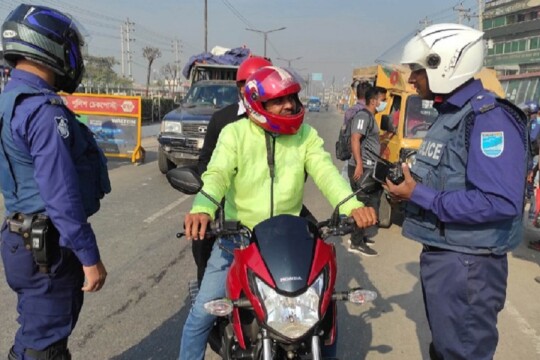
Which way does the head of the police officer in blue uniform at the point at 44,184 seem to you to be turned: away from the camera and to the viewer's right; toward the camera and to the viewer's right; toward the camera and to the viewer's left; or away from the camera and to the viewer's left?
away from the camera and to the viewer's right

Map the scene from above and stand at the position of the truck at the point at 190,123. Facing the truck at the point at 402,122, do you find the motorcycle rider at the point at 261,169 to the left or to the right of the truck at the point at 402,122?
right

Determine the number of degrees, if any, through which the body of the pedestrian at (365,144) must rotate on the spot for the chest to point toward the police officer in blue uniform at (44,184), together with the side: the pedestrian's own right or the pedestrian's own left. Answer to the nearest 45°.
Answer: approximately 90° to the pedestrian's own right

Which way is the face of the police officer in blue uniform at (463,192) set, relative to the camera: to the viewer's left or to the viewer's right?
to the viewer's left

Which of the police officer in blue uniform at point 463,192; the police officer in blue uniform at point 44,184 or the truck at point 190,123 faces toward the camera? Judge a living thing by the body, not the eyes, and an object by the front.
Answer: the truck

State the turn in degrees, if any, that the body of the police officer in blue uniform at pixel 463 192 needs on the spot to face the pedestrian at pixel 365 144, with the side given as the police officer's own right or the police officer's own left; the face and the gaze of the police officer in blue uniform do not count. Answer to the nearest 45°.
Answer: approximately 90° to the police officer's own right

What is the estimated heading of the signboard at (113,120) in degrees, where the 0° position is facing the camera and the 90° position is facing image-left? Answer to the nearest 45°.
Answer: approximately 0°

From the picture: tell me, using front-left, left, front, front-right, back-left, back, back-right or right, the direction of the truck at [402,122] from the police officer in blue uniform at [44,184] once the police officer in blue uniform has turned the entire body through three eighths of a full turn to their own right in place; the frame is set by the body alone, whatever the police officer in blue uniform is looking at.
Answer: back

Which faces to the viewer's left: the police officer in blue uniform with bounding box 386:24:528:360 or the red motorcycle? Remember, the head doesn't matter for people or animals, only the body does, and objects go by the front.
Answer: the police officer in blue uniform

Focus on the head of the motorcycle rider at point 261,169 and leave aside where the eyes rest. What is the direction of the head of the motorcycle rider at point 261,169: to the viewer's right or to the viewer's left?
to the viewer's right

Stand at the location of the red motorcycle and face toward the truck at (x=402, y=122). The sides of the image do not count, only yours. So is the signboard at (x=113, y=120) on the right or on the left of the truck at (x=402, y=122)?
left

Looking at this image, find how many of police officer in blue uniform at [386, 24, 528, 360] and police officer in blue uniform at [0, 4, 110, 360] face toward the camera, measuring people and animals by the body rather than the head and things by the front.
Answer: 0
